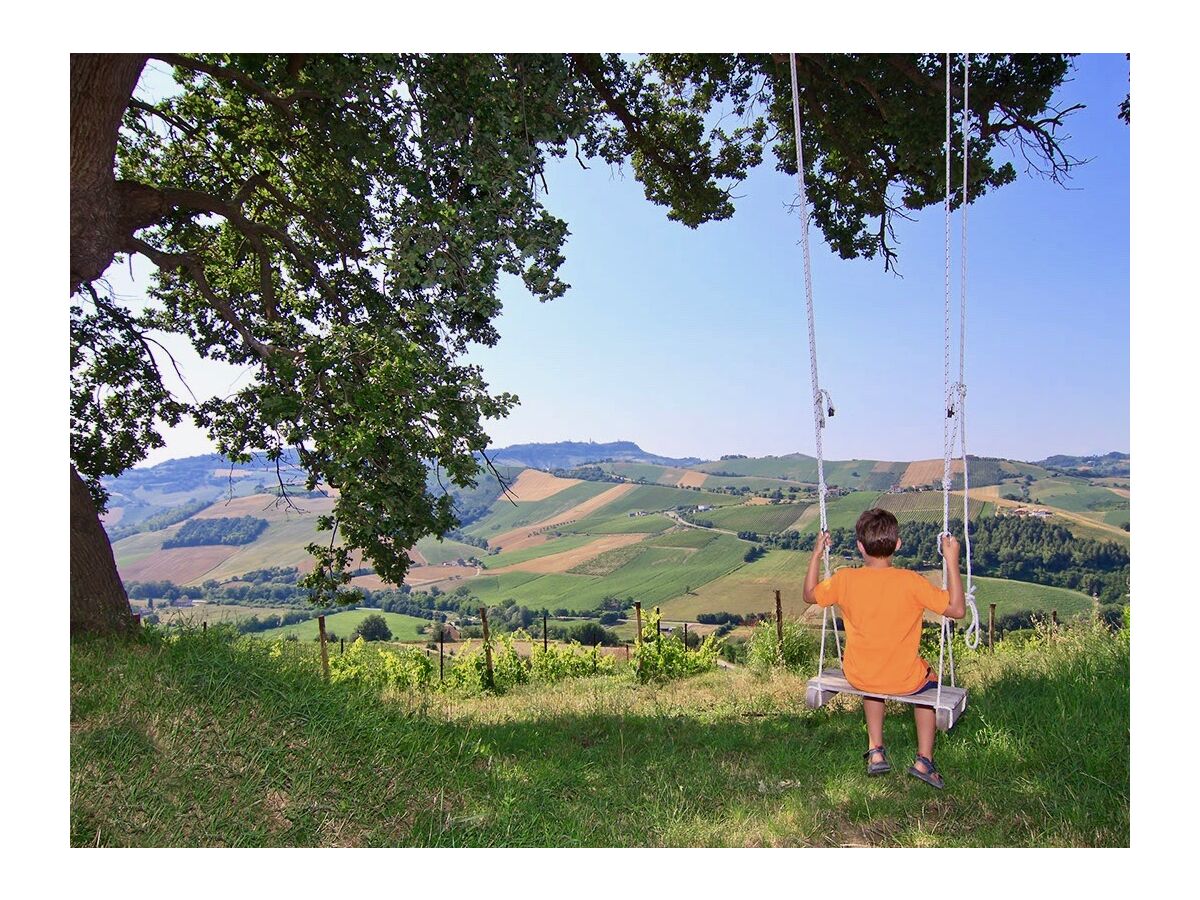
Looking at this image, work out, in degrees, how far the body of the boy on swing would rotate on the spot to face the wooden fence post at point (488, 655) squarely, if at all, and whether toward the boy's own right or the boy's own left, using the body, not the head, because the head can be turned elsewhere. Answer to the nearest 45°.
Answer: approximately 45° to the boy's own left

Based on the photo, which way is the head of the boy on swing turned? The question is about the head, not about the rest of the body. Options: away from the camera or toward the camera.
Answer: away from the camera

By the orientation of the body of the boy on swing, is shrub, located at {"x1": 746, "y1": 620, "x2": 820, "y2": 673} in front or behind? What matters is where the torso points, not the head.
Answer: in front

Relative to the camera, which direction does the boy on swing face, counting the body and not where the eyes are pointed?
away from the camera

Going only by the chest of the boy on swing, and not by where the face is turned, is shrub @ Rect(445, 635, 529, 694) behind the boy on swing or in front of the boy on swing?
in front

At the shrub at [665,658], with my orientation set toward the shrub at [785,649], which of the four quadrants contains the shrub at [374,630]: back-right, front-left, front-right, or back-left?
back-left

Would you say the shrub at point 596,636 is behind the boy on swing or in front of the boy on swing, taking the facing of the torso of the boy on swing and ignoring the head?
in front
